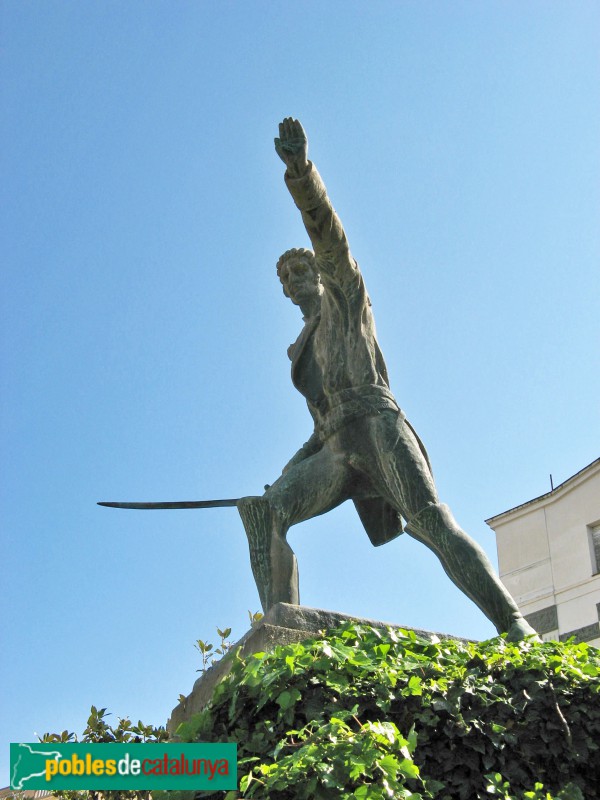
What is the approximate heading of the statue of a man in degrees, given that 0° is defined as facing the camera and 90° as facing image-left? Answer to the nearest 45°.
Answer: approximately 45°
